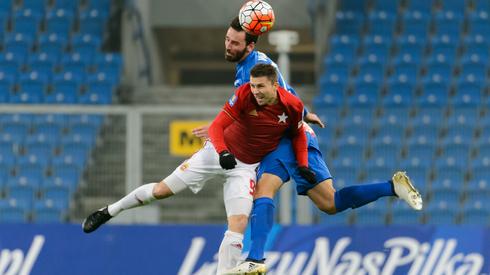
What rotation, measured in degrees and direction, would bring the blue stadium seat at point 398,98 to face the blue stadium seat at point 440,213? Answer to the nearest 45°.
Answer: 0° — it already faces it

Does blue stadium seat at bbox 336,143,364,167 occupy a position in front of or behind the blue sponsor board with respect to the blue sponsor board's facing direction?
behind

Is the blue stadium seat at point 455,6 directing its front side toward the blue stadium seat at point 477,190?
yes
